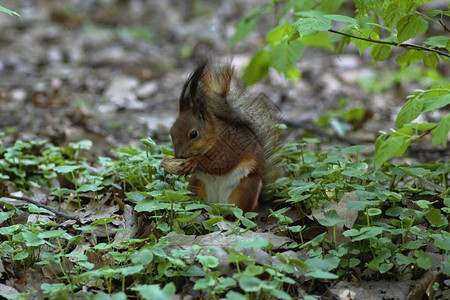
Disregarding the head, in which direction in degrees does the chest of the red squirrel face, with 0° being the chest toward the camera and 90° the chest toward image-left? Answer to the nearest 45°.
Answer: approximately 45°
